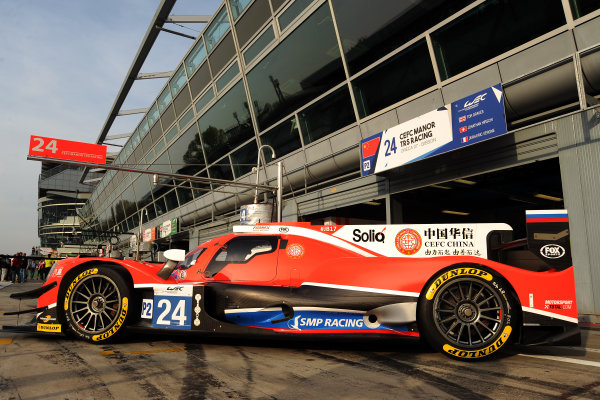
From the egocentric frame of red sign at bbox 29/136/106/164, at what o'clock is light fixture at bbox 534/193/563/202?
The light fixture is roughly at 10 o'clock from the red sign.

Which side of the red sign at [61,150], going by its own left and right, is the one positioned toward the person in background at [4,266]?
back

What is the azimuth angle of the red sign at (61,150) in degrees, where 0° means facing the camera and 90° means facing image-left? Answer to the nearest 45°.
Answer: approximately 0°

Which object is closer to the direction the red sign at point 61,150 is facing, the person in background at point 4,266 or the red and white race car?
the red and white race car

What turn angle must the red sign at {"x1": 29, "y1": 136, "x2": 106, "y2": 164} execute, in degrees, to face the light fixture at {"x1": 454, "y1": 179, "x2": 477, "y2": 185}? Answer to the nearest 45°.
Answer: approximately 45° to its left

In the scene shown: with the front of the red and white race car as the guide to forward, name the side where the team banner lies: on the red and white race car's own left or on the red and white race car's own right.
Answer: on the red and white race car's own right

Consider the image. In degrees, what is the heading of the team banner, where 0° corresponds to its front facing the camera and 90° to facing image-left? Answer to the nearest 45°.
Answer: approximately 45°

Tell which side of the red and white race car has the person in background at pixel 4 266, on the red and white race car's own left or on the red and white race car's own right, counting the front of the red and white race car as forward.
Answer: on the red and white race car's own right

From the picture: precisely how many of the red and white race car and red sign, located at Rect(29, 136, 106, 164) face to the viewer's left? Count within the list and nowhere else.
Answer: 1

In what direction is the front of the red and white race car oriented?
to the viewer's left

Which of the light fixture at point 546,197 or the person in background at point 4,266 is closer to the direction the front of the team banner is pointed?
the person in background
